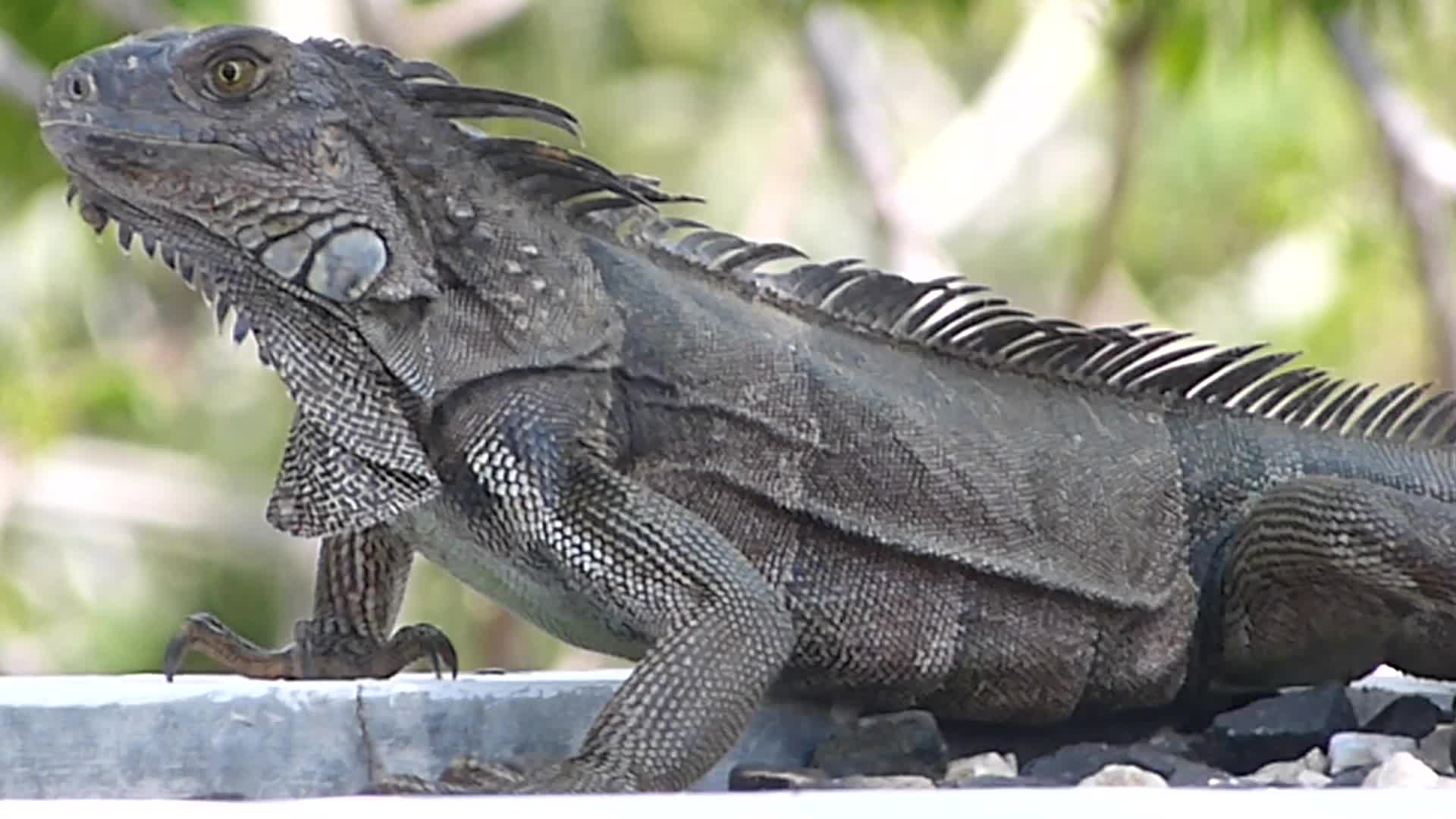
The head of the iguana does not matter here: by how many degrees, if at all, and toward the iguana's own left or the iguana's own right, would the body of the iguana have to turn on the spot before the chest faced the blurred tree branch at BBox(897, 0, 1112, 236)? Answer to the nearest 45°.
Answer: approximately 90° to the iguana's own right

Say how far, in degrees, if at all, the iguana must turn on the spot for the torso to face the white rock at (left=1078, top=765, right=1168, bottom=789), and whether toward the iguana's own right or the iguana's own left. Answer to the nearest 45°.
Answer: approximately 135° to the iguana's own left

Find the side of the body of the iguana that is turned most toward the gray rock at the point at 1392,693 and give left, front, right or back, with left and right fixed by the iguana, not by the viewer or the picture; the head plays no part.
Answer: back

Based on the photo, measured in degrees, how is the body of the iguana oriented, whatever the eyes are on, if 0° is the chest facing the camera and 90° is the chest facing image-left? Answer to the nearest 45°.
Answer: approximately 90°

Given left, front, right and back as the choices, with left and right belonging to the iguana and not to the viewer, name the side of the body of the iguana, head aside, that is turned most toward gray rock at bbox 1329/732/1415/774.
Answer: back

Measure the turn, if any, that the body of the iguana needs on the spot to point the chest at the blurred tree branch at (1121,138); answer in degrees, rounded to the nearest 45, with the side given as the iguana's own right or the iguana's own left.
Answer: approximately 90° to the iguana's own right

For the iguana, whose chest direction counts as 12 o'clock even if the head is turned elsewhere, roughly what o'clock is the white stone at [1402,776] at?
The white stone is roughly at 7 o'clock from the iguana.

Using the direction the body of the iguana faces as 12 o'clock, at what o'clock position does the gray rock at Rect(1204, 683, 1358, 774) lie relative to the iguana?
The gray rock is roughly at 6 o'clock from the iguana.

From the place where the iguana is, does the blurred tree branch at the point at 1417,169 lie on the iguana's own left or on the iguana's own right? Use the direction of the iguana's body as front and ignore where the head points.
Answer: on the iguana's own right

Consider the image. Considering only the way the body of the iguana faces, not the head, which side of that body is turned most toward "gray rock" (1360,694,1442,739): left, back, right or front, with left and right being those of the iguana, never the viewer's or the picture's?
back

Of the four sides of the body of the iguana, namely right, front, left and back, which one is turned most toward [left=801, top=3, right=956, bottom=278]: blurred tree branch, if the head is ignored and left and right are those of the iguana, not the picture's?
right
